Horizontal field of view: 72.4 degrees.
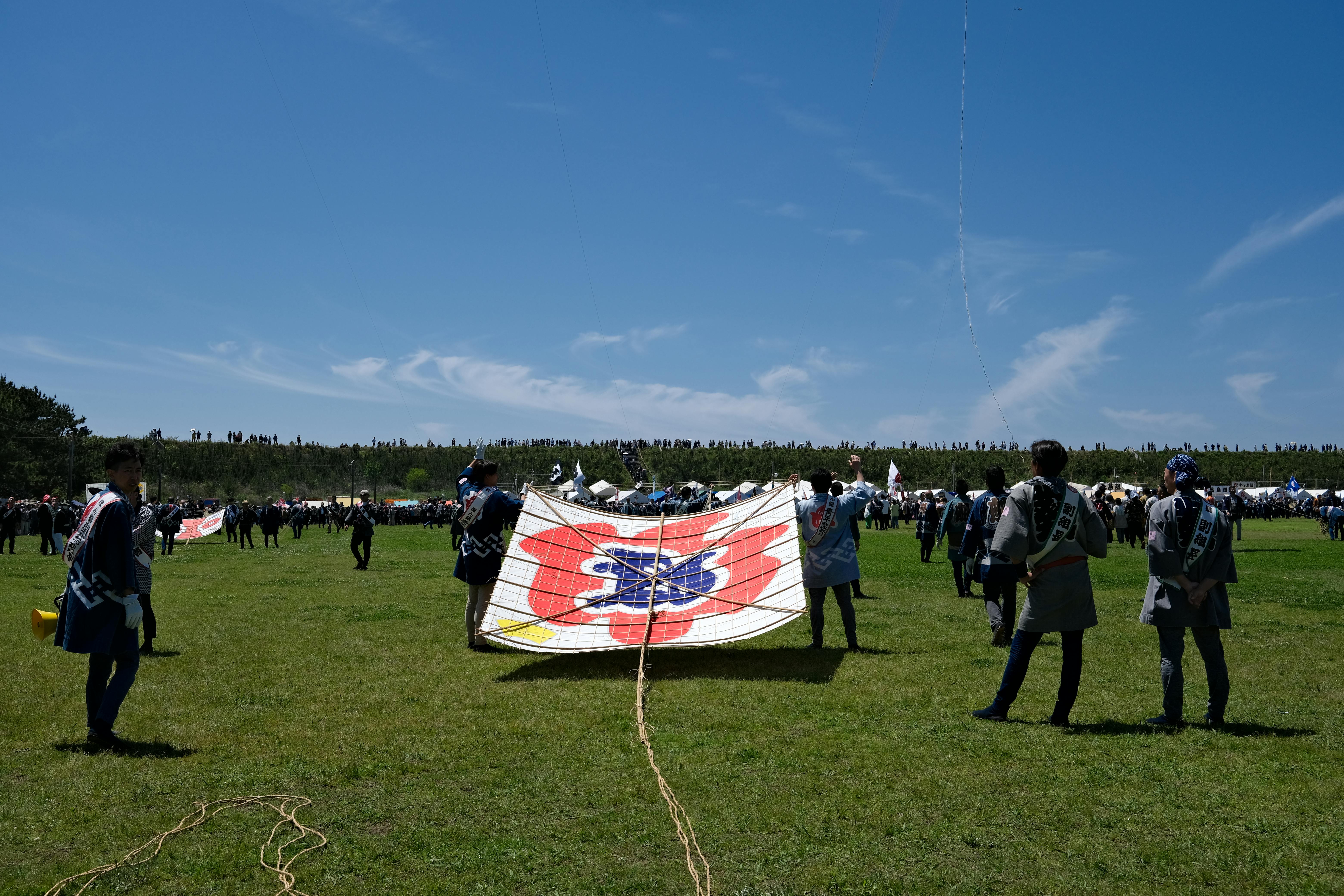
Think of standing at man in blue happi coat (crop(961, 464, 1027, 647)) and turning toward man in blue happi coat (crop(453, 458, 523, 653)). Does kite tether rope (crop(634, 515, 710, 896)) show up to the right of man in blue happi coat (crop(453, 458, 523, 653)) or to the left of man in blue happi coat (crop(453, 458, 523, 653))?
left

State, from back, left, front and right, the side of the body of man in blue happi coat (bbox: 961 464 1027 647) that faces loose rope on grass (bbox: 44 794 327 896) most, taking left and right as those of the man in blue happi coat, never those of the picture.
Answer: back

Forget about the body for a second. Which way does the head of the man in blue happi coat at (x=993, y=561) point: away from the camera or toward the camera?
away from the camera

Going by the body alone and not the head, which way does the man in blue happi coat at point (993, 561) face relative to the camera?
away from the camera

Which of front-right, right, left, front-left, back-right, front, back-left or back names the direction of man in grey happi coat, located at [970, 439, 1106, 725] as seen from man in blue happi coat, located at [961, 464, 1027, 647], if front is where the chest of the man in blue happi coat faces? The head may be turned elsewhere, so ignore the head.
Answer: back
